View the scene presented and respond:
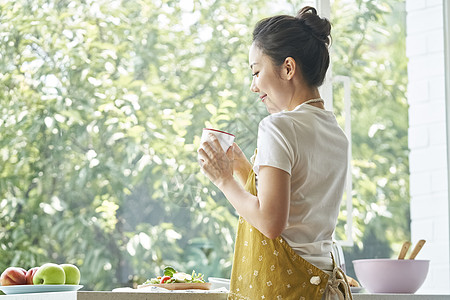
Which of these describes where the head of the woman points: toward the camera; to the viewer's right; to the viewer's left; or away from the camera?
to the viewer's left

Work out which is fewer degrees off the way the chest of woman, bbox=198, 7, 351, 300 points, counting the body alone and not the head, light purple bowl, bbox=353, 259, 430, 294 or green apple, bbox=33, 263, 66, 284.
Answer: the green apple

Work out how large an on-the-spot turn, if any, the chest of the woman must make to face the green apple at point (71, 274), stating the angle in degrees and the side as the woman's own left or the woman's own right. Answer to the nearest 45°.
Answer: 0° — they already face it

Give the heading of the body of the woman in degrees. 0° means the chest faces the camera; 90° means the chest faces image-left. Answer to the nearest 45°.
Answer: approximately 135°
